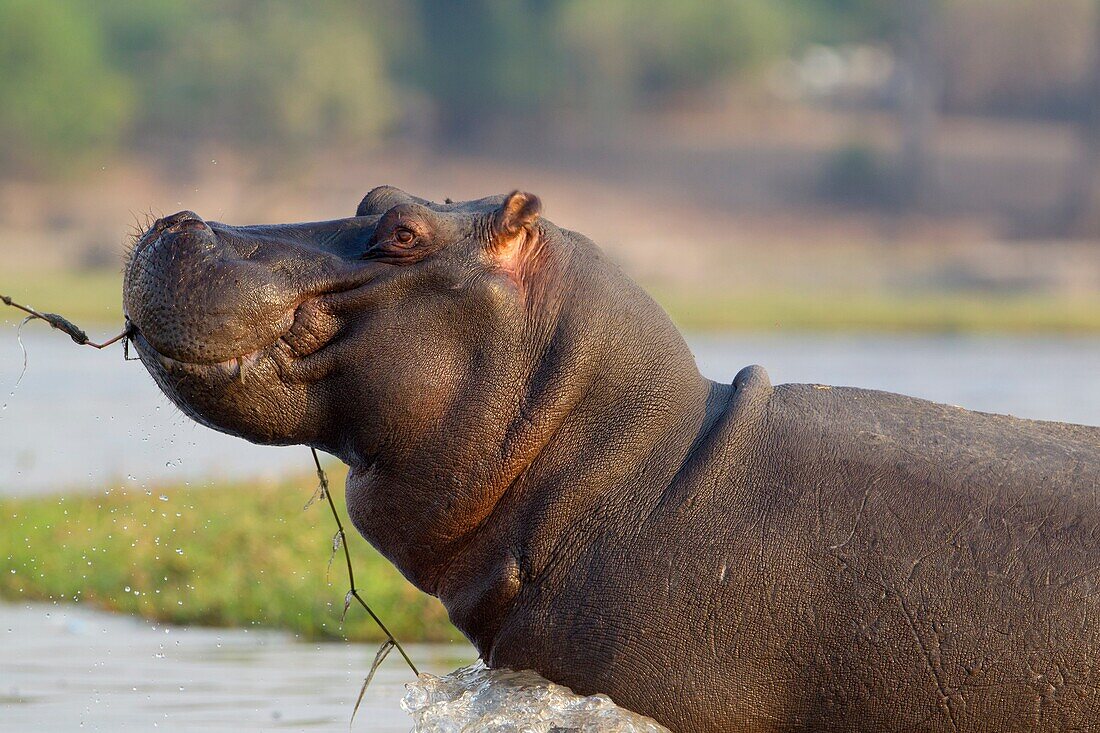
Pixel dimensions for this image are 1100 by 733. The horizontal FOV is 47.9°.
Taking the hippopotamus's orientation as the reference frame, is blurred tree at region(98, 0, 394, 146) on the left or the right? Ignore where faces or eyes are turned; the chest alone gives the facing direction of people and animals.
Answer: on its right

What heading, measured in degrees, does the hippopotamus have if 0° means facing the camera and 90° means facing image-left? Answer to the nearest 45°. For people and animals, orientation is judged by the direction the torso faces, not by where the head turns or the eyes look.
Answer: approximately 90°

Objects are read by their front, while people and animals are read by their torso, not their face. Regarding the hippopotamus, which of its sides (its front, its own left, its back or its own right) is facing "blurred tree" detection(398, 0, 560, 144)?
right

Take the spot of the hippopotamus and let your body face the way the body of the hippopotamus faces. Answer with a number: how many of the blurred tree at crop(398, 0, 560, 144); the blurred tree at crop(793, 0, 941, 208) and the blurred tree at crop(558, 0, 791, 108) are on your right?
3

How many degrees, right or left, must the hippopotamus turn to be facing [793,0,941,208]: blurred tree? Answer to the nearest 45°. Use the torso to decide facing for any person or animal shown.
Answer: approximately 90° to its right

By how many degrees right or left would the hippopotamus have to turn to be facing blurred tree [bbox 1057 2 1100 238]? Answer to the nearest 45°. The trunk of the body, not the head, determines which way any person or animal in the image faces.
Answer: approximately 90° to its right

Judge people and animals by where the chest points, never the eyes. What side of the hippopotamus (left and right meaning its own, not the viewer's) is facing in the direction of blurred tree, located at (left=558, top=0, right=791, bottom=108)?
right

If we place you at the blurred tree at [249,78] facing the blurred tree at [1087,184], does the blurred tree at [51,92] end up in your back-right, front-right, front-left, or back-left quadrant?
back-right

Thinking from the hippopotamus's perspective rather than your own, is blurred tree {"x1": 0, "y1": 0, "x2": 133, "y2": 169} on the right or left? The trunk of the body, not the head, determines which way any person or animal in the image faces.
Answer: on its right

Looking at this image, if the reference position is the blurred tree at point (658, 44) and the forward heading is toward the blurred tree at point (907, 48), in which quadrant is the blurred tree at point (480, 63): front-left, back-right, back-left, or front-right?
back-right
